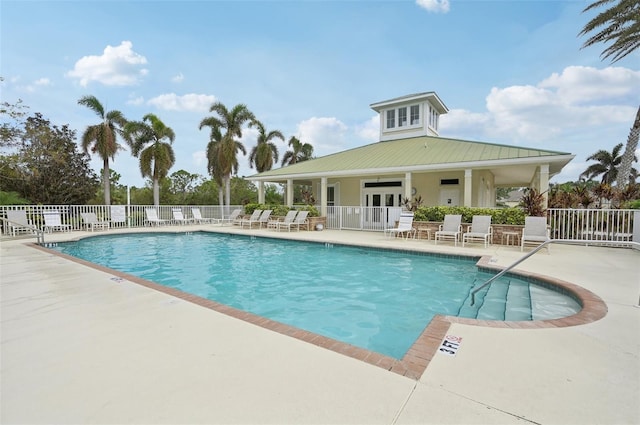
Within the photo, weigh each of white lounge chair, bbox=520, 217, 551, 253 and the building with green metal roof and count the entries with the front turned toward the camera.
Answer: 2

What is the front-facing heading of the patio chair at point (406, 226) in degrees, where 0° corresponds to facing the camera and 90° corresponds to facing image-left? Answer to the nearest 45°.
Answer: approximately 45°

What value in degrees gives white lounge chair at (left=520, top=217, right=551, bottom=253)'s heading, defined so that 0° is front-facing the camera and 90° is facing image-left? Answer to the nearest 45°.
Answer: approximately 0°

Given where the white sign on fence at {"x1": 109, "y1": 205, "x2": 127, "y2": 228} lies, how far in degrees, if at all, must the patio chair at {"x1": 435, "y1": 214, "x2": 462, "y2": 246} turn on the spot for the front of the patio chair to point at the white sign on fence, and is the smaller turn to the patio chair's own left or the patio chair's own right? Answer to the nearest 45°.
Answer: approximately 45° to the patio chair's own right

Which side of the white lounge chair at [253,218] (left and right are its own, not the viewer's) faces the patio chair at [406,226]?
left

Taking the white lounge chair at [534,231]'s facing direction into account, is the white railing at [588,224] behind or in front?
behind

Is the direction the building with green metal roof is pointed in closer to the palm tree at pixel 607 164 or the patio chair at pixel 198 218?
the patio chair

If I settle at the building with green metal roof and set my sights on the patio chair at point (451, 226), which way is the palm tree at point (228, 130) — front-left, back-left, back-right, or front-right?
back-right

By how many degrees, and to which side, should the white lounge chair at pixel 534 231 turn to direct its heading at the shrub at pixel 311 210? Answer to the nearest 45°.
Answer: approximately 90° to its right

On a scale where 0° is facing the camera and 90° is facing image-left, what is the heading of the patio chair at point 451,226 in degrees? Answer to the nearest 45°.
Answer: approximately 45°

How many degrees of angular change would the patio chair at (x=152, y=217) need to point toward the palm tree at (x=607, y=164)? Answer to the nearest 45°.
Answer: approximately 45° to its left

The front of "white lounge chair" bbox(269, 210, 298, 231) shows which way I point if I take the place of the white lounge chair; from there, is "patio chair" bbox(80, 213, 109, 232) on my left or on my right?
on my right

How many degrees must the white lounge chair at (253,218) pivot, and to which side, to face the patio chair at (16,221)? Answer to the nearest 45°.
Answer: approximately 45° to its right
